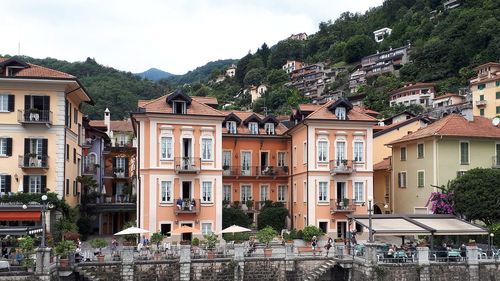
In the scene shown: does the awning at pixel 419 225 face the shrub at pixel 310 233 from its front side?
no

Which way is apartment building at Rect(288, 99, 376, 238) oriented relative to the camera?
toward the camera

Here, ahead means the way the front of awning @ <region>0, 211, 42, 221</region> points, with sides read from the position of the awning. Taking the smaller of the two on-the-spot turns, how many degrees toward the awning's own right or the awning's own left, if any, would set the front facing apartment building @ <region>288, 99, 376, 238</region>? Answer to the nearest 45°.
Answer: approximately 90° to the awning's own left

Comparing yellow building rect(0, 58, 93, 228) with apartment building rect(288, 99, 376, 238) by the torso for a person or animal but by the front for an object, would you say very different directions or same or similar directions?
same or similar directions

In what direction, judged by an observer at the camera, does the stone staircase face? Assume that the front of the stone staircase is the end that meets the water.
facing the viewer and to the left of the viewer

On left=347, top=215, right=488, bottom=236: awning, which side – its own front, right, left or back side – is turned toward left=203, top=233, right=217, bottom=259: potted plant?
right

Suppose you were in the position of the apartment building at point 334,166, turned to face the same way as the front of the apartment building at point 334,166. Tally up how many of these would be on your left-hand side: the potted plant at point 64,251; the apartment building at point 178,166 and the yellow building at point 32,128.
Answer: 0

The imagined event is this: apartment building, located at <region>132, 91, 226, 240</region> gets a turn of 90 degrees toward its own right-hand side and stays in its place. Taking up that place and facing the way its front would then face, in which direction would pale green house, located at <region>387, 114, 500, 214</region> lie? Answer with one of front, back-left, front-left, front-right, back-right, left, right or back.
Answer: back

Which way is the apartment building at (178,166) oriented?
toward the camera

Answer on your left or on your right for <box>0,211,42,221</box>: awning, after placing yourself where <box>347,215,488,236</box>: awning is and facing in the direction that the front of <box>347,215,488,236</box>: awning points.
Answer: on your right

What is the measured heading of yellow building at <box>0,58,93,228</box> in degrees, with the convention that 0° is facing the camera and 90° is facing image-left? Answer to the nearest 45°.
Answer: approximately 0°

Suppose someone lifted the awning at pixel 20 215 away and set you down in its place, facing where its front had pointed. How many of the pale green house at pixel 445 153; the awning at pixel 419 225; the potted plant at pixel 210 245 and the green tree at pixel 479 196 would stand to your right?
0

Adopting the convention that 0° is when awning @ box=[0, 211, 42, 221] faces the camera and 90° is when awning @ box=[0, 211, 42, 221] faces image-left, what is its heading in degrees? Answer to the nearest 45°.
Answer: approximately 0°

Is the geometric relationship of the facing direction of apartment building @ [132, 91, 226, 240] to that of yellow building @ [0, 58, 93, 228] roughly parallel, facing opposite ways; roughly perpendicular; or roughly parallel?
roughly parallel

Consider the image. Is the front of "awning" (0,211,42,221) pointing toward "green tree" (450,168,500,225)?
no

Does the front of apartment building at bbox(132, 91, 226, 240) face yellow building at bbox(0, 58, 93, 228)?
no

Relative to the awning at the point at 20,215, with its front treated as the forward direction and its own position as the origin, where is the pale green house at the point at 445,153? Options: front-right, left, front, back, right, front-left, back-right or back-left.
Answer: left

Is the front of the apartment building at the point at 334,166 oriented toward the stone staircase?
yes

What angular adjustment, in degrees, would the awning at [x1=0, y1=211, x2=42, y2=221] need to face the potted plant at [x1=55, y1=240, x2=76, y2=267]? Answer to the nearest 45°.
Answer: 0° — it already faces it
